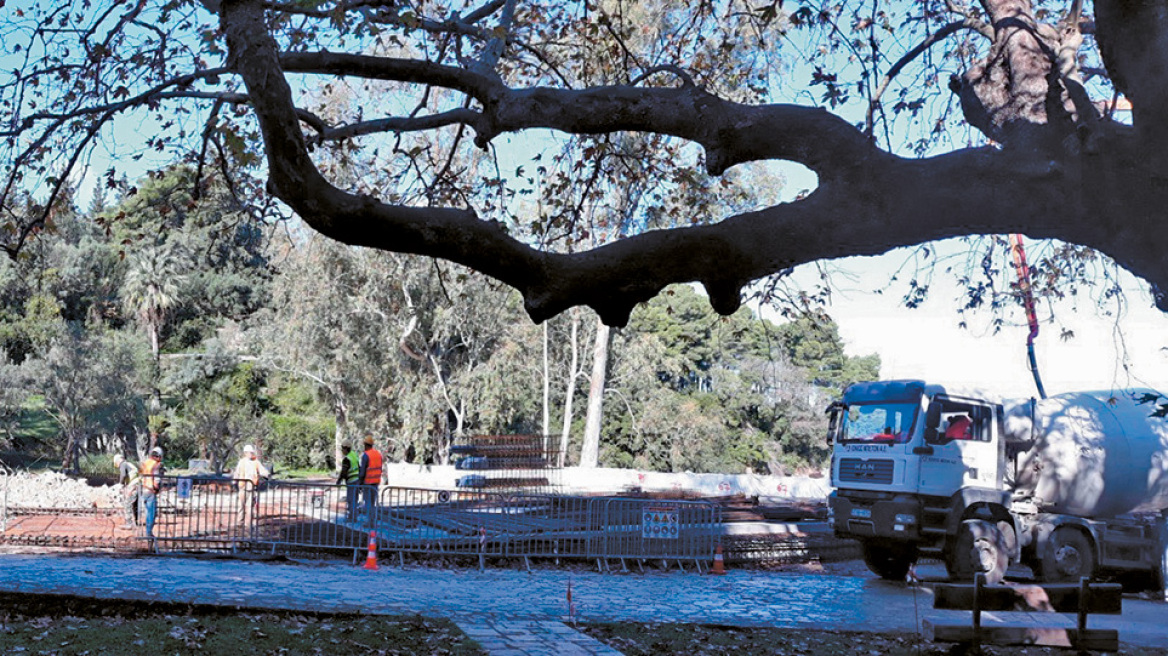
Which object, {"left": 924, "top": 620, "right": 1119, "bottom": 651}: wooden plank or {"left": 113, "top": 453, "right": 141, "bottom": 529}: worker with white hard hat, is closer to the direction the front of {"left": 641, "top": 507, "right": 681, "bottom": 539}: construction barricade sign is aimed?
the wooden plank

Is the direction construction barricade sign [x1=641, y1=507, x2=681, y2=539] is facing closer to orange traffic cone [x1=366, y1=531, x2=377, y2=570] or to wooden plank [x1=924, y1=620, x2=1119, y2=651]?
the wooden plank

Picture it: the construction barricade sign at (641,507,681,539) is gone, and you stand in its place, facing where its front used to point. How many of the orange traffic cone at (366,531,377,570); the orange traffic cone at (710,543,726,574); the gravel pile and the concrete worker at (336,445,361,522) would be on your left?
1

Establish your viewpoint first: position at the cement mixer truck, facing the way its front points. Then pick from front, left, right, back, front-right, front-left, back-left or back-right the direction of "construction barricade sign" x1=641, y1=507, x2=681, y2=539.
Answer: front-right

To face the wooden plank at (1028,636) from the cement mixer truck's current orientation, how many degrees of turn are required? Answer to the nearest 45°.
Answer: approximately 45° to its left

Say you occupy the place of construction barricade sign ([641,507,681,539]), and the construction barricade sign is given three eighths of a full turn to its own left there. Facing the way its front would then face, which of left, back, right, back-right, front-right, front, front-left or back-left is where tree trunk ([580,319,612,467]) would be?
front-left

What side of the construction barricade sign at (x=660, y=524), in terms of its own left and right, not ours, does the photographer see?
front

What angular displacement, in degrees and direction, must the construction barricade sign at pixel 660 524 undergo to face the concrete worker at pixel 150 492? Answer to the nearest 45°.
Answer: approximately 90° to its right

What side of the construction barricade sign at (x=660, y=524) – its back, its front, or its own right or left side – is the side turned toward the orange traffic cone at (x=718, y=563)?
left

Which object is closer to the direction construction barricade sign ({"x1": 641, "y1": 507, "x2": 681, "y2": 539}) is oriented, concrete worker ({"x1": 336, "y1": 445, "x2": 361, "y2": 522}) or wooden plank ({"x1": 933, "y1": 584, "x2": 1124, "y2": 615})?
the wooden plank

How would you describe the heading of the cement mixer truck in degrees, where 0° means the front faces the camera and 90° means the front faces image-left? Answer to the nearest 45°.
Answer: approximately 45°

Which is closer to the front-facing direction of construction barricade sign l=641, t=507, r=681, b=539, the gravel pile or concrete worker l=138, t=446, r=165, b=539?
the concrete worker

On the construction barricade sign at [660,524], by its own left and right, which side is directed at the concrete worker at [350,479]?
right

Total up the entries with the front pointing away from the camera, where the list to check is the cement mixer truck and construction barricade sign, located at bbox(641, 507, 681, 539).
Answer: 0
